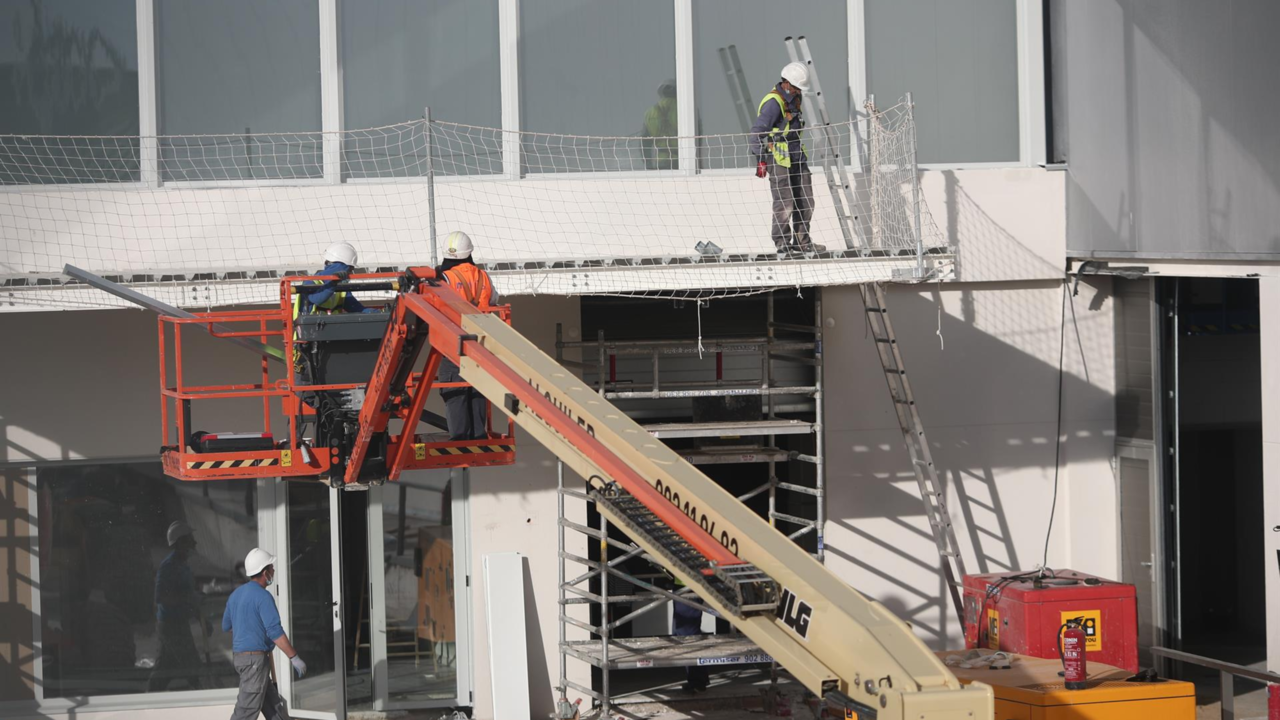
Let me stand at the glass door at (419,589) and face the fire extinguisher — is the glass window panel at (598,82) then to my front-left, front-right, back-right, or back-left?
front-left

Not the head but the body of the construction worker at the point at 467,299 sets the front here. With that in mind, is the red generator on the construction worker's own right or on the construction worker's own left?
on the construction worker's own right

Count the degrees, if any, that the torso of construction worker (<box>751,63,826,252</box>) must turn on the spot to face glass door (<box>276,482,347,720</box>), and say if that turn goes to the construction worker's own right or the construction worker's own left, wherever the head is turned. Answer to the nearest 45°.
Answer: approximately 135° to the construction worker's own right

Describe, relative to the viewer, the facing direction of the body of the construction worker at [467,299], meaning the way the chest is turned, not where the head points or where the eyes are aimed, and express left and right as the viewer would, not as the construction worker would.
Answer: facing away from the viewer and to the left of the viewer

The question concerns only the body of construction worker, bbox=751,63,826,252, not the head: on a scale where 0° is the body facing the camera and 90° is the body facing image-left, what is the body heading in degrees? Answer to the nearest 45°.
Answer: approximately 315°

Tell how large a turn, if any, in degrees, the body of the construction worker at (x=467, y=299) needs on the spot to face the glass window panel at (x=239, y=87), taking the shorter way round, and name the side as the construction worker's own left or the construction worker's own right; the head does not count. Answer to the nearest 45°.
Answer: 0° — they already face it

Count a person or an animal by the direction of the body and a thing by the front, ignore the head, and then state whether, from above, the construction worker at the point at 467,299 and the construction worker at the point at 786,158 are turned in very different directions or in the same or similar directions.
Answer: very different directions

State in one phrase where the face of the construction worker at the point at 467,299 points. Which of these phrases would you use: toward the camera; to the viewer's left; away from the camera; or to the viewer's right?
away from the camera
